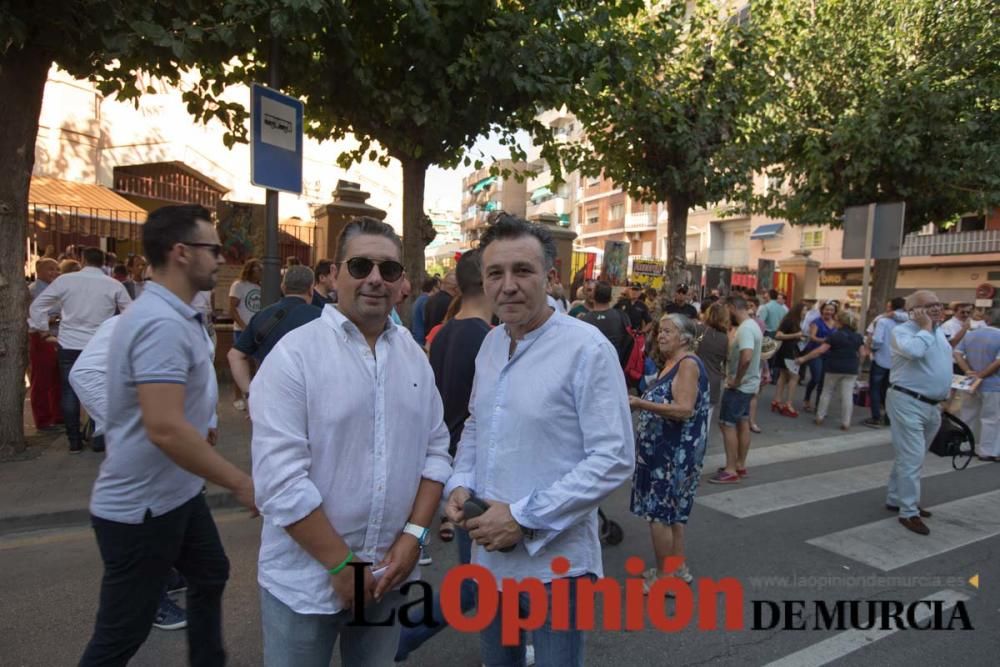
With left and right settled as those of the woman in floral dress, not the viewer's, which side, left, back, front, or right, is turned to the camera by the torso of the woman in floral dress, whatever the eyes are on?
left

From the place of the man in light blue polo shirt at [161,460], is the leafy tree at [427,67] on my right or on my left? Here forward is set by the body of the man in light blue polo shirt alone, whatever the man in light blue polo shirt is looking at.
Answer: on my left

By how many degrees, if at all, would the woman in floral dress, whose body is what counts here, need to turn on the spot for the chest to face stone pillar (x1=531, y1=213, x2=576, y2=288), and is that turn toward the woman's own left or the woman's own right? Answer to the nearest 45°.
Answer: approximately 90° to the woman's own right

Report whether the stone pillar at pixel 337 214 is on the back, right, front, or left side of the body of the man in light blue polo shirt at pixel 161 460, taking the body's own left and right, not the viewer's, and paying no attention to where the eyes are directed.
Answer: left

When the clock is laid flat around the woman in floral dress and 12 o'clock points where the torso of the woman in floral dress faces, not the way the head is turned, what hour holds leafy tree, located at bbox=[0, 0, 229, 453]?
The leafy tree is roughly at 2 o'clock from the woman in floral dress.

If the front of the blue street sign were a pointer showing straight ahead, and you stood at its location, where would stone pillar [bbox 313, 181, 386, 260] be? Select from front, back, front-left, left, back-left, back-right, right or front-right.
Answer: back-left

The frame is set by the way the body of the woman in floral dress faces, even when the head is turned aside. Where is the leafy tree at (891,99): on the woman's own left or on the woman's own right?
on the woman's own right

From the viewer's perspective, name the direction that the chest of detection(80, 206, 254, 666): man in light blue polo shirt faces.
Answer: to the viewer's right

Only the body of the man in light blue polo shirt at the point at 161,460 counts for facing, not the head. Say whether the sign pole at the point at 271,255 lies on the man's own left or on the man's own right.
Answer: on the man's own left
